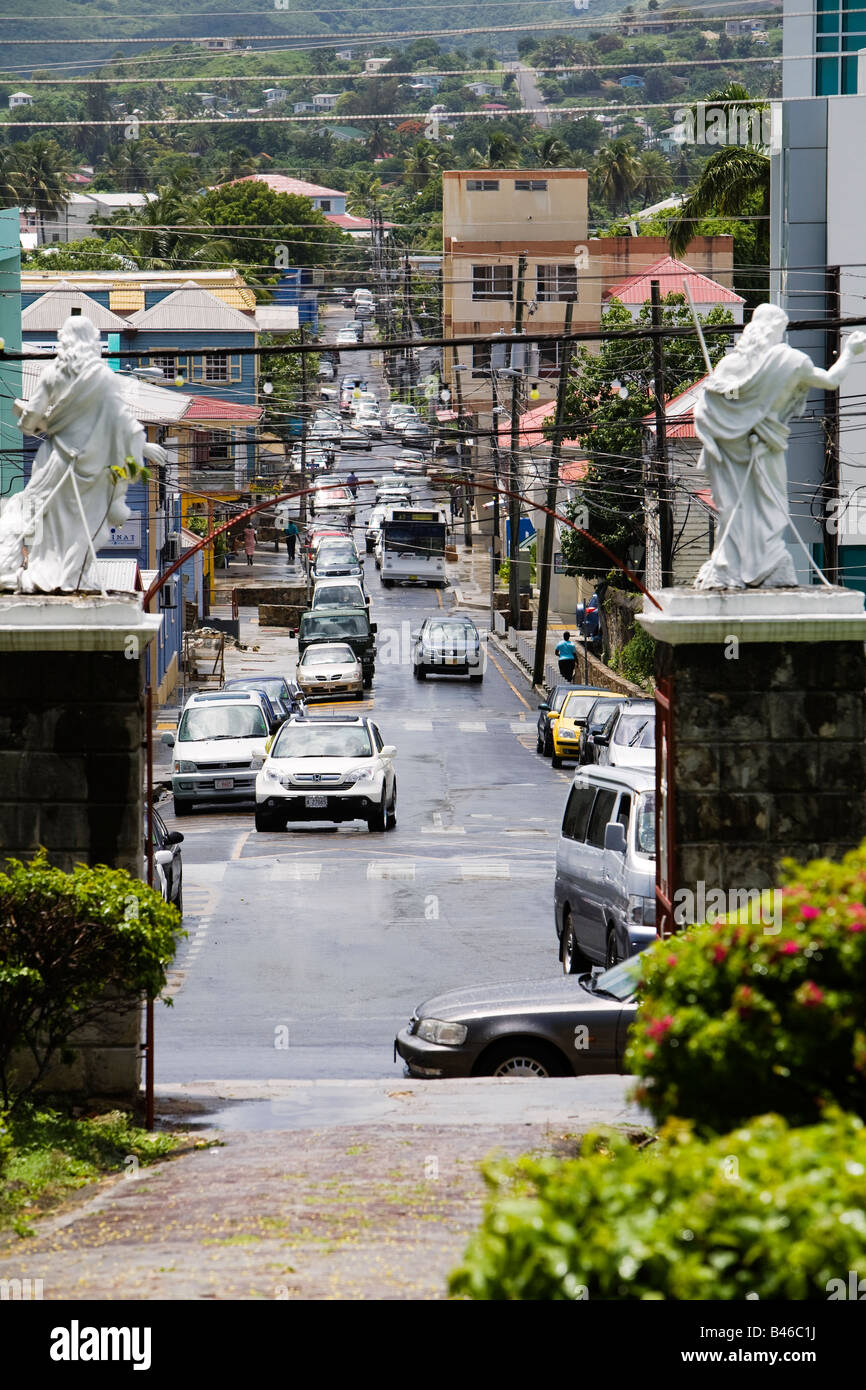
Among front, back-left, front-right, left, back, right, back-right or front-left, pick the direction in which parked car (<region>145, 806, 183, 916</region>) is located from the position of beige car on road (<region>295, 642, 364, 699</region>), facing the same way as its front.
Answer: front

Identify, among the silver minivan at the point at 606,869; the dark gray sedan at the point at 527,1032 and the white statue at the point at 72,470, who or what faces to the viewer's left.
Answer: the dark gray sedan

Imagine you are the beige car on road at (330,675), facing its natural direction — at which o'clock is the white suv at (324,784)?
The white suv is roughly at 12 o'clock from the beige car on road.

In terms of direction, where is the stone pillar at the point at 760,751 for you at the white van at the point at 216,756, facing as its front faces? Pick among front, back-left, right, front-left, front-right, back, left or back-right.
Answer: front

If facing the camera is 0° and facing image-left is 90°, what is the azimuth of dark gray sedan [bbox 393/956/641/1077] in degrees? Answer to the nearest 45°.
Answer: approximately 90°

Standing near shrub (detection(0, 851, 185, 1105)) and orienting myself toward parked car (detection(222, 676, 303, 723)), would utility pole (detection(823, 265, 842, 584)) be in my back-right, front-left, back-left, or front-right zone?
front-right

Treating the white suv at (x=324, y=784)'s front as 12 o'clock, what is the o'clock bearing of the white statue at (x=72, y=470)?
The white statue is roughly at 12 o'clock from the white suv.

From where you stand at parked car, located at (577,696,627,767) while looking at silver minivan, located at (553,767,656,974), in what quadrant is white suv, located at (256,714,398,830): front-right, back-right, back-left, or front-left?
front-right

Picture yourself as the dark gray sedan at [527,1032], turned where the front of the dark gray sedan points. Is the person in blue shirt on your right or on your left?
on your right

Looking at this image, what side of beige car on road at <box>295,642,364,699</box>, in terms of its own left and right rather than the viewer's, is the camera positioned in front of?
front

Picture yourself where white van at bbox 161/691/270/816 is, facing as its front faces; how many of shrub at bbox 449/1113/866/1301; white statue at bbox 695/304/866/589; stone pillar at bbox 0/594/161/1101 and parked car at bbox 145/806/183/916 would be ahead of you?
4

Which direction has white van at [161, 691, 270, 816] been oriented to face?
toward the camera

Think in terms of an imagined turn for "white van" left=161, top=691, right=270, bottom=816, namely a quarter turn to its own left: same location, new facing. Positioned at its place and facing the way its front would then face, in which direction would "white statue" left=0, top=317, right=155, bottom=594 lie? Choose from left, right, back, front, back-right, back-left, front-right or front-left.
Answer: right

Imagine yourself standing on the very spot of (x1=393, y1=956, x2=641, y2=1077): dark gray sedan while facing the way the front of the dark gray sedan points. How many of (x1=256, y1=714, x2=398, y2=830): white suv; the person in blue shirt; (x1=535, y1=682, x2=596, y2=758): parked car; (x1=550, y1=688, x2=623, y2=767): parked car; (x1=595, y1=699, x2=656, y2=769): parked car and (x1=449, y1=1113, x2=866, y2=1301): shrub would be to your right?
5
